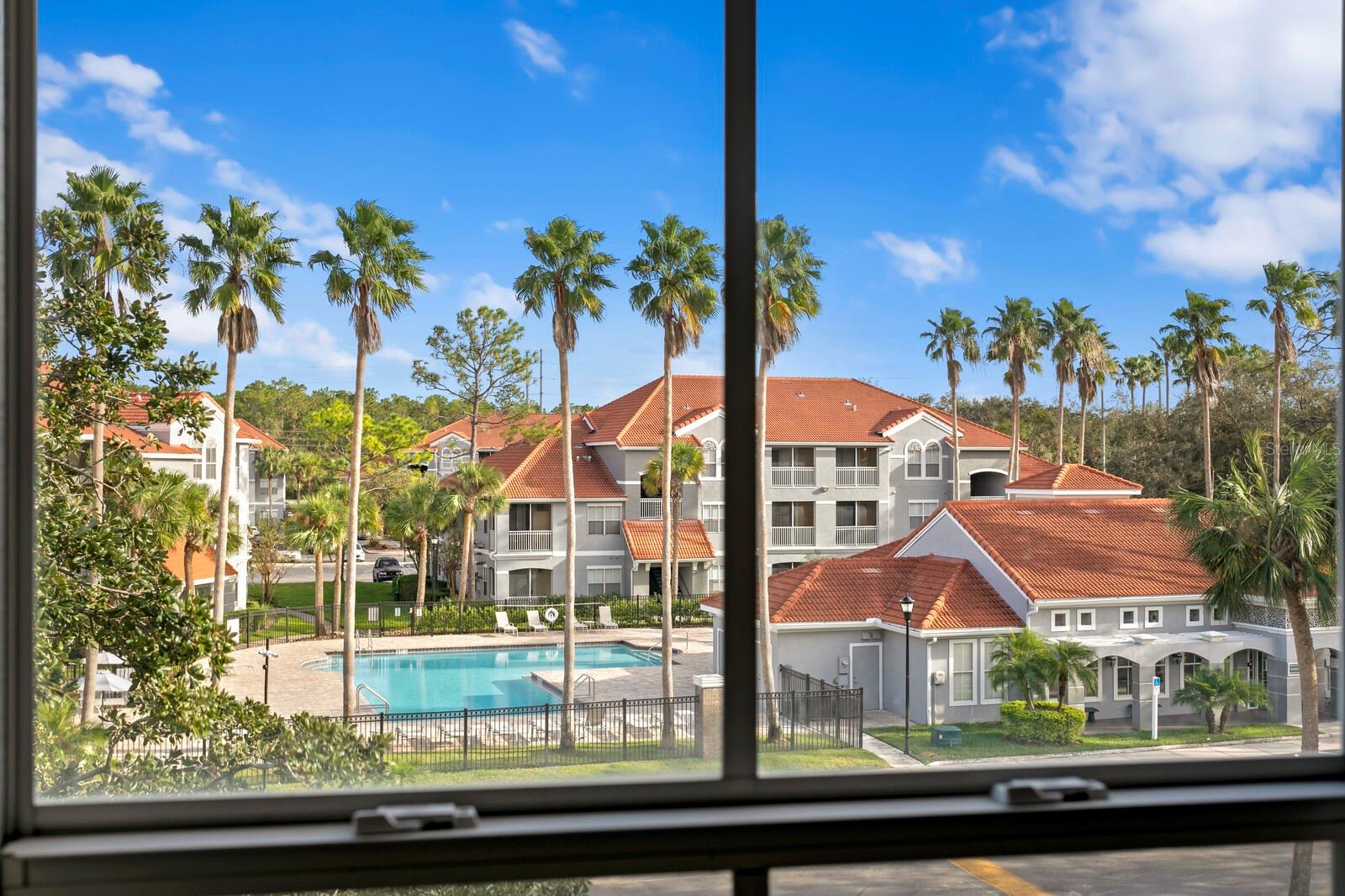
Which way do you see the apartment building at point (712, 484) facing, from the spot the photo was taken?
facing the viewer

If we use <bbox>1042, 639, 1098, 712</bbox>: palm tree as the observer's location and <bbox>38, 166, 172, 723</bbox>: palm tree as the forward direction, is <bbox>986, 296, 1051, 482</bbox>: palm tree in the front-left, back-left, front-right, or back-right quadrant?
back-right

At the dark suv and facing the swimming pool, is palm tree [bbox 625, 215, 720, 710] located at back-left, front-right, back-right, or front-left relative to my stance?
front-left

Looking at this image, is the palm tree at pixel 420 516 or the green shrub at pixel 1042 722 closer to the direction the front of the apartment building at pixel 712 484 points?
the green shrub

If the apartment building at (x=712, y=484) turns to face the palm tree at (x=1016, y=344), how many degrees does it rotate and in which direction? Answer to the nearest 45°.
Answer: approximately 90° to its left
